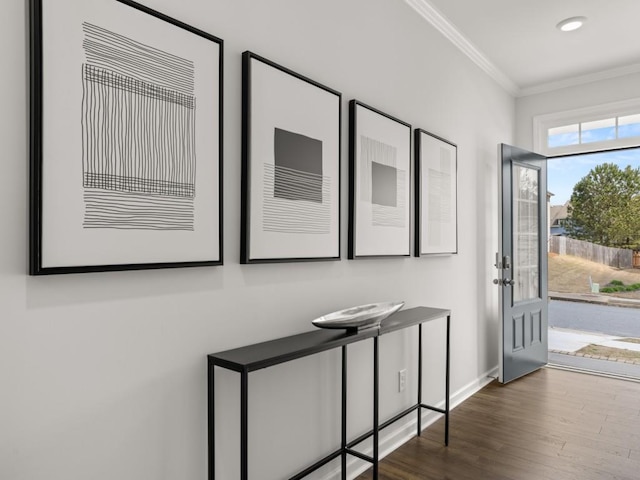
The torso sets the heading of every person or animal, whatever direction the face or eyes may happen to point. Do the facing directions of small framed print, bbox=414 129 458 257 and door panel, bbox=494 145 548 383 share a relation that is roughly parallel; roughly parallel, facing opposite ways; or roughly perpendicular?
roughly parallel

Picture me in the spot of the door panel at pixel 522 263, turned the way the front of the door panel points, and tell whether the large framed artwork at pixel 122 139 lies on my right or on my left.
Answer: on my right

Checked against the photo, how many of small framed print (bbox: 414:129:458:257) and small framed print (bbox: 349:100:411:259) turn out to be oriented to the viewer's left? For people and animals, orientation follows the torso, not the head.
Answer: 0

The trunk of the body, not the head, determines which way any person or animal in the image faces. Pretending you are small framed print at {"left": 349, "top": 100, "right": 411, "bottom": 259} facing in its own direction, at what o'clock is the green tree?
The green tree is roughly at 9 o'clock from the small framed print.

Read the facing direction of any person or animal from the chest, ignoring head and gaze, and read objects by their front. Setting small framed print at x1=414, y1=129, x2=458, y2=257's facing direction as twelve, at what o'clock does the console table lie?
The console table is roughly at 2 o'clock from the small framed print.

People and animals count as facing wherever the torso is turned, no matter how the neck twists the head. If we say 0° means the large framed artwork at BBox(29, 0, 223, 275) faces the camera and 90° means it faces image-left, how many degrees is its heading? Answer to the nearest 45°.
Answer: approximately 315°

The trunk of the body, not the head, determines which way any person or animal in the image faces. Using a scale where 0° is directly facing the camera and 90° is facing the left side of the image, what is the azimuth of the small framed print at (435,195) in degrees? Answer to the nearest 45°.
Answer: approximately 315°

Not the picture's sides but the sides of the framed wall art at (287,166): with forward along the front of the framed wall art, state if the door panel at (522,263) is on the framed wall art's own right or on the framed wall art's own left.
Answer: on the framed wall art's own left

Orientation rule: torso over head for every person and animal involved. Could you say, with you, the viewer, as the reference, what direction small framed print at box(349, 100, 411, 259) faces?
facing the viewer and to the right of the viewer

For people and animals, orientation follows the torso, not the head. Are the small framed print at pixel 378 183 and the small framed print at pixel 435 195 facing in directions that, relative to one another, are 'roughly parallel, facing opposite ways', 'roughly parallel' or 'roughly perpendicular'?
roughly parallel

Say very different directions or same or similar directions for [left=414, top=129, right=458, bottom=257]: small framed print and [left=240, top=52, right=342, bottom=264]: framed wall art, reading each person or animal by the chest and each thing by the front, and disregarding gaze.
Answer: same or similar directions

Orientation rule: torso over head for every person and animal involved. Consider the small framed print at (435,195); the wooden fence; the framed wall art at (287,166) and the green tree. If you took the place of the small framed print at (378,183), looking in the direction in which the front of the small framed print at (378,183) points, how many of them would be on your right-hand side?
1

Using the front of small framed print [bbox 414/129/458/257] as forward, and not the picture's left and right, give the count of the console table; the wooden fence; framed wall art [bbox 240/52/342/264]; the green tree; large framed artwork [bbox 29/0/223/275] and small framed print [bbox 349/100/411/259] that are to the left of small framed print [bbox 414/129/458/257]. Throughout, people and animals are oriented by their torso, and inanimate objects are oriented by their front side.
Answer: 2

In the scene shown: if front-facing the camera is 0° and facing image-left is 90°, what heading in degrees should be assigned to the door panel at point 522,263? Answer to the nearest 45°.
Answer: approximately 315°

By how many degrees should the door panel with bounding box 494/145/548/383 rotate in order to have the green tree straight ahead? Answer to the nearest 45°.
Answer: approximately 90° to its left
